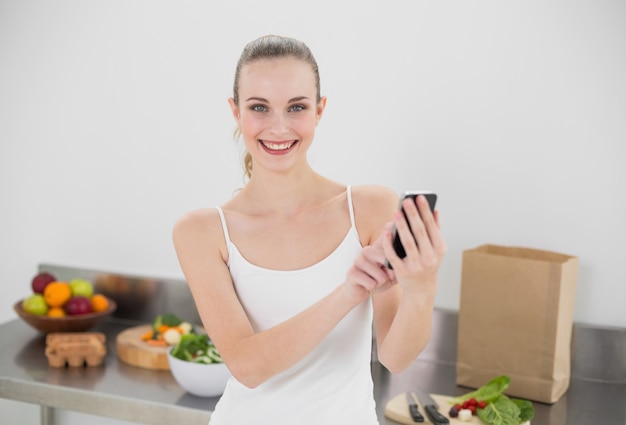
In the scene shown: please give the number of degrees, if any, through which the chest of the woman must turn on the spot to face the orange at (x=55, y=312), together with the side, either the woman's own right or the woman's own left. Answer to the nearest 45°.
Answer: approximately 135° to the woman's own right

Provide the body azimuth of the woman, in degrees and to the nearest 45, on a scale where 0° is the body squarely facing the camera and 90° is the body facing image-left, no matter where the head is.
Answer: approximately 0°

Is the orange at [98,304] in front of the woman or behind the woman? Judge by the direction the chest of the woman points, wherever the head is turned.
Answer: behind

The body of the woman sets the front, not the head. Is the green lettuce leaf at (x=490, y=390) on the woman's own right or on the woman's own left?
on the woman's own left

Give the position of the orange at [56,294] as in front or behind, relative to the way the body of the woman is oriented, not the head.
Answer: behind

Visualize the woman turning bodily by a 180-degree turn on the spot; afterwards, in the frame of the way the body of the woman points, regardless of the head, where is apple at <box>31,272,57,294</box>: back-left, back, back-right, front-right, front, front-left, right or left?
front-left

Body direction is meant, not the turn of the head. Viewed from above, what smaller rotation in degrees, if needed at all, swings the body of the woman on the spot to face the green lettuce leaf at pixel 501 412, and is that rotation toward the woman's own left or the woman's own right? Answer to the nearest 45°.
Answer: approximately 135° to the woman's own left

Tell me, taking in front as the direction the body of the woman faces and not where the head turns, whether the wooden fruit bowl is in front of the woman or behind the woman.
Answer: behind
